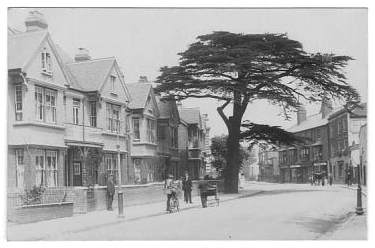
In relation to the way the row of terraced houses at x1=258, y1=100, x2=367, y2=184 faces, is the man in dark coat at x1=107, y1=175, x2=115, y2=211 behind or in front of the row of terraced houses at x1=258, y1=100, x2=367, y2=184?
in front

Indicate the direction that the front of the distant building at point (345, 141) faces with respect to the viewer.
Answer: facing the viewer and to the left of the viewer

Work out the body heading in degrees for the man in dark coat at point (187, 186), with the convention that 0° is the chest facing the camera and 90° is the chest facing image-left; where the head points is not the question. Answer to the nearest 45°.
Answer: approximately 0°

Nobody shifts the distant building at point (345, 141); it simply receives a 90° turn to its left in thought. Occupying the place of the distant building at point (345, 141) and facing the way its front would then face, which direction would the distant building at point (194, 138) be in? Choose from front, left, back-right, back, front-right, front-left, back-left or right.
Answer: back-right

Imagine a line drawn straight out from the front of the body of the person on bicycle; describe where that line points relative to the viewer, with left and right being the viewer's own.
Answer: facing the viewer

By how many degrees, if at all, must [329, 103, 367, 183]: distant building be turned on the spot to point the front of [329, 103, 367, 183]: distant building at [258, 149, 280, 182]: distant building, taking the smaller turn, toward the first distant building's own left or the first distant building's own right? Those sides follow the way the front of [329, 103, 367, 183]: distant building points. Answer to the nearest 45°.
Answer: approximately 90° to the first distant building's own right
